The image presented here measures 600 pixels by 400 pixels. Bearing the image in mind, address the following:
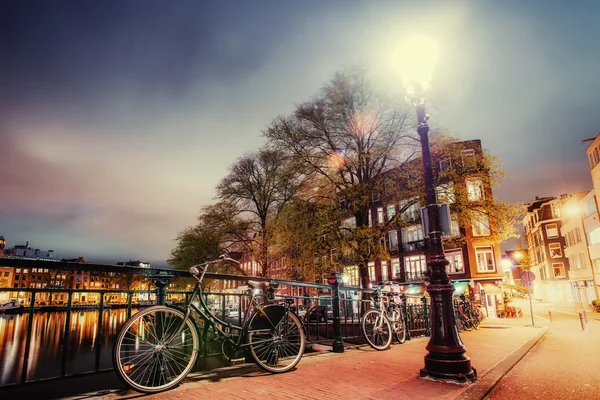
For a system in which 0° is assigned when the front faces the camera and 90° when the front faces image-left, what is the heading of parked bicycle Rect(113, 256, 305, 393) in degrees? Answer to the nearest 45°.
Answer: approximately 45°

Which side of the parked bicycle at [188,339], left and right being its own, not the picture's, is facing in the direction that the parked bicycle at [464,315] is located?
back

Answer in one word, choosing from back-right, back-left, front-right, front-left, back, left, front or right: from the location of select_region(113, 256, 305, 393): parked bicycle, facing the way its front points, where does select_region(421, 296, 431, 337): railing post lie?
back

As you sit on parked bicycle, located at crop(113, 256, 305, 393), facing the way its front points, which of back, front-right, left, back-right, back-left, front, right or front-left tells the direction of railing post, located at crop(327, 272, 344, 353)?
back
